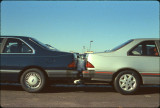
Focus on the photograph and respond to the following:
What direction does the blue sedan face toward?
to the viewer's left

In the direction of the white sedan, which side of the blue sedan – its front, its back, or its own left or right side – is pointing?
back
